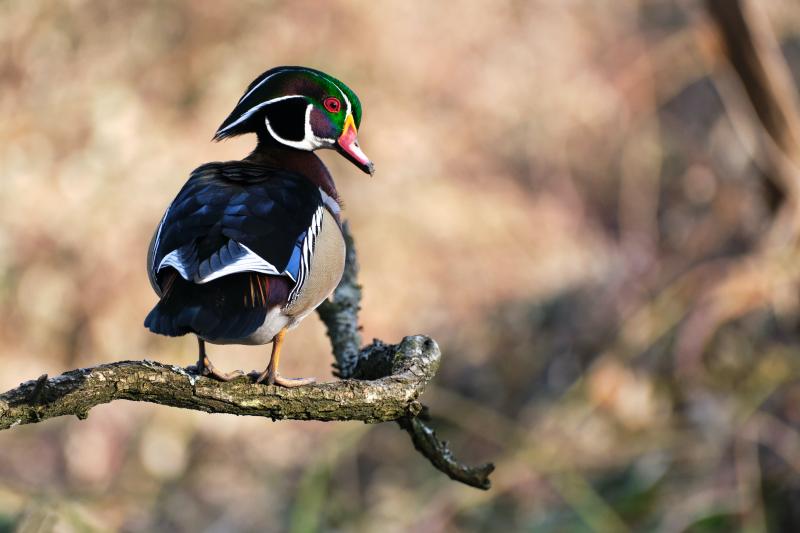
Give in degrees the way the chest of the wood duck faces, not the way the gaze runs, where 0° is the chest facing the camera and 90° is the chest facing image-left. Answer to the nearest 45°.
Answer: approximately 225°
